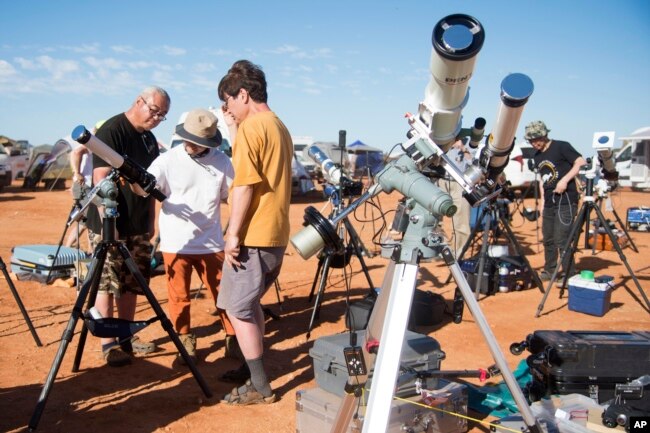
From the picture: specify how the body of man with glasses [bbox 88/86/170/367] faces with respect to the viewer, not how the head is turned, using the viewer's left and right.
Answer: facing the viewer and to the right of the viewer

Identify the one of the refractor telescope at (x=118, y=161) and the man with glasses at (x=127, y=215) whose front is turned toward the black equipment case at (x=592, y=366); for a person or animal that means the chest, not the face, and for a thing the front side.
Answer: the man with glasses

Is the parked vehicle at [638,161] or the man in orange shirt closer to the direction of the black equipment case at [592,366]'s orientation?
the man in orange shirt

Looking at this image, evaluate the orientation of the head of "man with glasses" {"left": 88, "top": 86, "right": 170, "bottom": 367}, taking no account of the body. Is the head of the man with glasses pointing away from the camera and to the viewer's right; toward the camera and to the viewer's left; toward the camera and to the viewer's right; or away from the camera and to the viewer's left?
toward the camera and to the viewer's right

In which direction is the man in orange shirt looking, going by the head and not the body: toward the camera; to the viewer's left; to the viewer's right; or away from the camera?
to the viewer's left

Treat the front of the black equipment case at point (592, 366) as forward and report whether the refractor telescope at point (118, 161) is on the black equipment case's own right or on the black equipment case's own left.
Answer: on the black equipment case's own right

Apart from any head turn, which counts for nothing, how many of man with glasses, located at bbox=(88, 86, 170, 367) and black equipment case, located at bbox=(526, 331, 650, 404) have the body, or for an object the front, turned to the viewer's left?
0

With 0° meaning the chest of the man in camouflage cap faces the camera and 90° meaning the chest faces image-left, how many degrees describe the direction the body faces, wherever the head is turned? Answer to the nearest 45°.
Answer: approximately 45°

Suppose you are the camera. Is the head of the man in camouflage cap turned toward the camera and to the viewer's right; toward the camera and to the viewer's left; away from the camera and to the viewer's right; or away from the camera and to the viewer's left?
toward the camera and to the viewer's left
